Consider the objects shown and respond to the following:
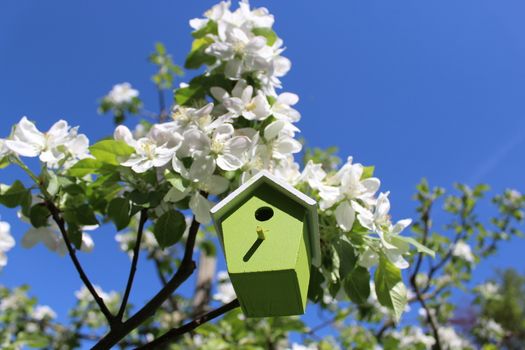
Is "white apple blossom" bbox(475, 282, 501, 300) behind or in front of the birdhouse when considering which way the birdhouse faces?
behind

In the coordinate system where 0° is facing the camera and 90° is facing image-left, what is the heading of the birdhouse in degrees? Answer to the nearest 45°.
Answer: approximately 0°

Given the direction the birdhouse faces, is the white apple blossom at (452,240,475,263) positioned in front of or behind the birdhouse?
behind
